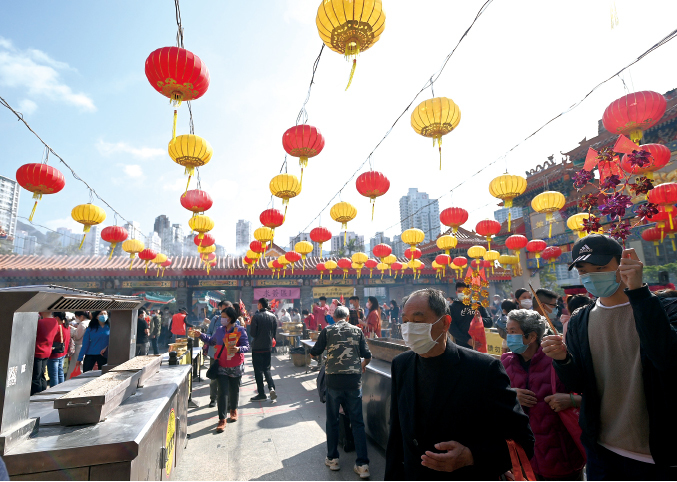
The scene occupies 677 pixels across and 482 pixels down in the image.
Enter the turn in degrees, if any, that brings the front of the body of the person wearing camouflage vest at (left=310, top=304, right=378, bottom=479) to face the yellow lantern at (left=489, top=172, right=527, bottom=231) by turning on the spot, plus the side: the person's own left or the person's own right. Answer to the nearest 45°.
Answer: approximately 45° to the person's own right

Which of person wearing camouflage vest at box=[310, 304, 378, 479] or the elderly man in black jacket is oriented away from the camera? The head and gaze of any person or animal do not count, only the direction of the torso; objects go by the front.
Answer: the person wearing camouflage vest

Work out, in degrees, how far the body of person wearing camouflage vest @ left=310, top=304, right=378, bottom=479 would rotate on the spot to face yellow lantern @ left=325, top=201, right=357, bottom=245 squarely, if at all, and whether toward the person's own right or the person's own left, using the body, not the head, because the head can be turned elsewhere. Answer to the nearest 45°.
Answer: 0° — they already face it

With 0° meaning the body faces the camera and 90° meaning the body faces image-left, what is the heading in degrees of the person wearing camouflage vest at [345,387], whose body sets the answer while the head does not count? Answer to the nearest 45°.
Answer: approximately 180°

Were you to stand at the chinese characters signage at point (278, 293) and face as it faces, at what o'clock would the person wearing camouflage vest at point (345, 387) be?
The person wearing camouflage vest is roughly at 12 o'clock from the chinese characters signage.

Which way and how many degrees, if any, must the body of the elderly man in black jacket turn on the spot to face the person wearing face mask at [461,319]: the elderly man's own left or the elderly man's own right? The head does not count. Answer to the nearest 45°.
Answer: approximately 135° to the elderly man's own right

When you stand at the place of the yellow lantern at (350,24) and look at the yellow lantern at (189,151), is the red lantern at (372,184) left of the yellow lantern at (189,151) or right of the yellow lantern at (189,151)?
right

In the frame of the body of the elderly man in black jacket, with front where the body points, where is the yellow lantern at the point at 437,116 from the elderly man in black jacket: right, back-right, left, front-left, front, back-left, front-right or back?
back-right

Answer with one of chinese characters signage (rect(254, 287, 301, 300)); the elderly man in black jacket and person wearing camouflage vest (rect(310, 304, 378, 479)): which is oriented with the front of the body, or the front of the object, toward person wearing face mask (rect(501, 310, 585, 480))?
the chinese characters signage

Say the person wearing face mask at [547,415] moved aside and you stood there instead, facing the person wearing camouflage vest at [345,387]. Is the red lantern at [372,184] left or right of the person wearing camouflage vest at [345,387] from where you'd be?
right

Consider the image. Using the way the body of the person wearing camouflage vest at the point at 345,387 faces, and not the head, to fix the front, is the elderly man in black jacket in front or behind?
behind

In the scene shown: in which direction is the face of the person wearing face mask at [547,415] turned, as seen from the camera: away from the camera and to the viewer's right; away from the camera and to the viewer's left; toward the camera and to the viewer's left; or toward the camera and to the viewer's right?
toward the camera and to the viewer's left

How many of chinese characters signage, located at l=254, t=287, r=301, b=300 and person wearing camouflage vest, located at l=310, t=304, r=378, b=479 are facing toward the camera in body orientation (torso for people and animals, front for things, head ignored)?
1

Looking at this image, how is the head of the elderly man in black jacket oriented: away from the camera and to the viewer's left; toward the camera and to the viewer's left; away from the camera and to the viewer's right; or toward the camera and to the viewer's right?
toward the camera and to the viewer's left
